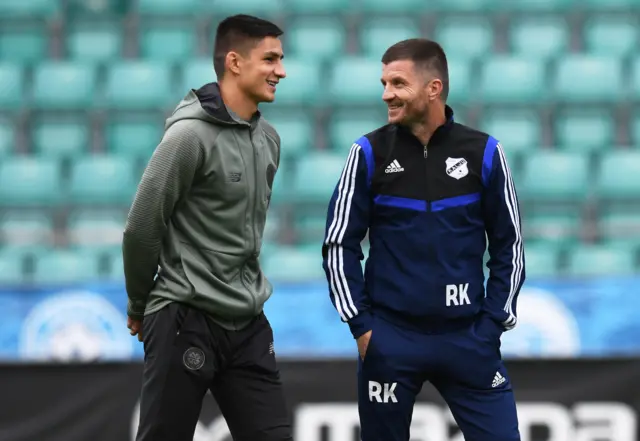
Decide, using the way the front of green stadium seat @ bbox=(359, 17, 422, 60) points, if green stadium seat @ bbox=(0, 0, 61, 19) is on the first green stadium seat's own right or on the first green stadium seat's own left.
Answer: on the first green stadium seat's own right

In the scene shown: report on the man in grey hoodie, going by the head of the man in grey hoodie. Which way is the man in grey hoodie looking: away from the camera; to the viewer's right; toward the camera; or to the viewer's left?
to the viewer's right

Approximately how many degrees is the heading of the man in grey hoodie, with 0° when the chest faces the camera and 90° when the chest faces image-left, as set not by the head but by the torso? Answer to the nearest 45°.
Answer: approximately 315°

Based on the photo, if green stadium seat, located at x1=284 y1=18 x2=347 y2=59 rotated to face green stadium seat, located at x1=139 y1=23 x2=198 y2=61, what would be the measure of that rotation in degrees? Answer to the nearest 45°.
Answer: approximately 90° to its right

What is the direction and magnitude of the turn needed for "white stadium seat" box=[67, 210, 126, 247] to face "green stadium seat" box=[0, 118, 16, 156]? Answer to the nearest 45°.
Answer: approximately 135° to its right

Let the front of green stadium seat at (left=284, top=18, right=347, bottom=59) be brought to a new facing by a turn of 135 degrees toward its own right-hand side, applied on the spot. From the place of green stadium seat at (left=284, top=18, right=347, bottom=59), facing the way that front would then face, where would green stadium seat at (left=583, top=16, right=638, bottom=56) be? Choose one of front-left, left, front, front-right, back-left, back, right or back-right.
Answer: back-right

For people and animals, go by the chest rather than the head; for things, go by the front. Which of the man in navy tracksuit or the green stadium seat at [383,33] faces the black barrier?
the green stadium seat
